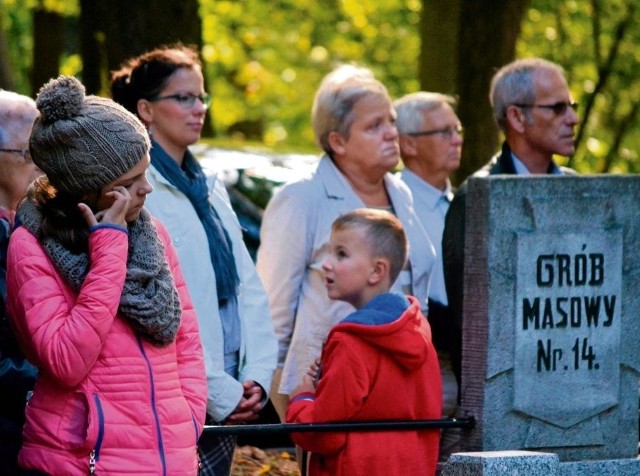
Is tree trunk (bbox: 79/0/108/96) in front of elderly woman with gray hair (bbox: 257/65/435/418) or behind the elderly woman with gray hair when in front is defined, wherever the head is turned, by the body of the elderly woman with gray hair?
behind

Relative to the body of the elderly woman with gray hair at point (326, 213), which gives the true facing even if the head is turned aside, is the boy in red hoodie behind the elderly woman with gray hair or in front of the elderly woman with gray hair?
in front

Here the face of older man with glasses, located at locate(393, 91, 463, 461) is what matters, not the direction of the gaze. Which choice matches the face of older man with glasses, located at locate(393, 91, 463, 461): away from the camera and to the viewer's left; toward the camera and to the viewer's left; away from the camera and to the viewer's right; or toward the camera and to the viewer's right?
toward the camera and to the viewer's right

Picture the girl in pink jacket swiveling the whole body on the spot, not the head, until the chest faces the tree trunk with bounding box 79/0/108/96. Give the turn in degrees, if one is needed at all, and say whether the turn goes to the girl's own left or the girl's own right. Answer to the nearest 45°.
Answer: approximately 135° to the girl's own left

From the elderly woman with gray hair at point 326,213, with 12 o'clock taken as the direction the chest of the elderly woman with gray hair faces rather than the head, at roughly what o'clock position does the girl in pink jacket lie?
The girl in pink jacket is roughly at 2 o'clock from the elderly woman with gray hair.

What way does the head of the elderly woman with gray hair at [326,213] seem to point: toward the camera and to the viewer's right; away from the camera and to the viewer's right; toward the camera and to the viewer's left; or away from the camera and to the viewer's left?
toward the camera and to the viewer's right

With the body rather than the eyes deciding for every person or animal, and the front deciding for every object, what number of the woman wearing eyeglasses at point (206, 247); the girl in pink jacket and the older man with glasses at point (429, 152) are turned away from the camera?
0

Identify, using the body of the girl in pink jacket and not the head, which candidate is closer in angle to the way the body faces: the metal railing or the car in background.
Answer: the metal railing

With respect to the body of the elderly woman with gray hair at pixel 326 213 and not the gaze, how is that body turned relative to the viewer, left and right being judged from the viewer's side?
facing the viewer and to the right of the viewer
